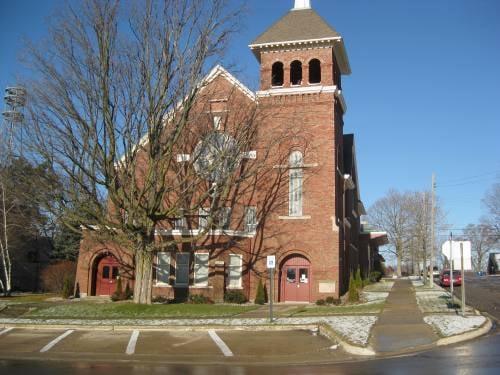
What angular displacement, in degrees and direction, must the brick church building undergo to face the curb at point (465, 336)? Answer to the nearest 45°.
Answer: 0° — it already faces it

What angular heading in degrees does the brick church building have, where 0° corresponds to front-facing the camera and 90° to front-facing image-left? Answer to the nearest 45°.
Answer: approximately 0°

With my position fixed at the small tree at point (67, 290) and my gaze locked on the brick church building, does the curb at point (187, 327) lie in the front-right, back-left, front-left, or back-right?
front-right

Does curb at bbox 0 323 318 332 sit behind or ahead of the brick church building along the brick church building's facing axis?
ahead

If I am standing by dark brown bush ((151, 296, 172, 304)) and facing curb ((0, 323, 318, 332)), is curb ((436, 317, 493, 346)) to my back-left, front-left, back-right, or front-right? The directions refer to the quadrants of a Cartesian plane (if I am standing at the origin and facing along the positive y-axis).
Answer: front-left

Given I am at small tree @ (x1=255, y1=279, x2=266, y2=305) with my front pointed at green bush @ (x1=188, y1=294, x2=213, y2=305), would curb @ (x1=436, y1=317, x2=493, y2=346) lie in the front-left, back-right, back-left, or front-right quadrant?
back-left

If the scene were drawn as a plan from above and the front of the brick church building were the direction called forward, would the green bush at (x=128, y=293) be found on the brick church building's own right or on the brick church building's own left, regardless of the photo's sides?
on the brick church building's own right

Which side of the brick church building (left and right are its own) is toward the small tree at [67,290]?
right

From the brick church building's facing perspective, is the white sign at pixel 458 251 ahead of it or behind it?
ahead
